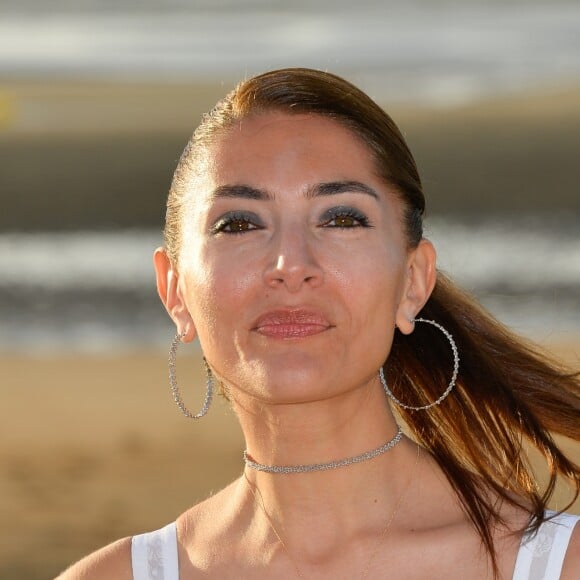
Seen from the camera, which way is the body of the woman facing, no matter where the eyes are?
toward the camera

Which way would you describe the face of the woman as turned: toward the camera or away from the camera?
toward the camera
